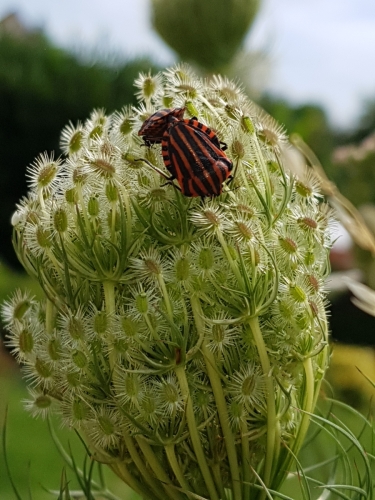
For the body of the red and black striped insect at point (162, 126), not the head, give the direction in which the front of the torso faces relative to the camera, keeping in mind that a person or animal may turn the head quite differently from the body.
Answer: to the viewer's left
